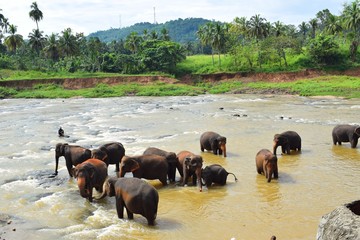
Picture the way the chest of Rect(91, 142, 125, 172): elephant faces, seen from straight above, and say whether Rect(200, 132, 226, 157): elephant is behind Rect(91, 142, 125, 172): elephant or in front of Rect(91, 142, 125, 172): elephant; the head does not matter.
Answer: behind

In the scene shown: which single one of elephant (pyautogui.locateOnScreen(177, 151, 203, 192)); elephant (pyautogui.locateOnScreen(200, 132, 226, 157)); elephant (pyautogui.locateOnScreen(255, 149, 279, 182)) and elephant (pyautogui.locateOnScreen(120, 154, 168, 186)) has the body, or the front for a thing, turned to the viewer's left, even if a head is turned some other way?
elephant (pyautogui.locateOnScreen(120, 154, 168, 186))

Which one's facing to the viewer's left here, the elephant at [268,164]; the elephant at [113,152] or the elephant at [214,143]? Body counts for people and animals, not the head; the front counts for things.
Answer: the elephant at [113,152]

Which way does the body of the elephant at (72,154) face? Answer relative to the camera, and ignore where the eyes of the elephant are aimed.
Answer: to the viewer's left

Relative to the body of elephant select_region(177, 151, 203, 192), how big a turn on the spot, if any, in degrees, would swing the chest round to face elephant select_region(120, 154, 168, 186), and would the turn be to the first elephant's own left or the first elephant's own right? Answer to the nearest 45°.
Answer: approximately 135° to the first elephant's own right

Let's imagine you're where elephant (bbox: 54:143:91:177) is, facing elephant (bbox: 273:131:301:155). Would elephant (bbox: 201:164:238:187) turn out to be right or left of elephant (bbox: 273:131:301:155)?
right

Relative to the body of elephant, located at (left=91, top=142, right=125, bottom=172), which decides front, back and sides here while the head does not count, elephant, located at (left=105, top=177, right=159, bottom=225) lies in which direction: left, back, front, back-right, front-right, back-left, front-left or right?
left

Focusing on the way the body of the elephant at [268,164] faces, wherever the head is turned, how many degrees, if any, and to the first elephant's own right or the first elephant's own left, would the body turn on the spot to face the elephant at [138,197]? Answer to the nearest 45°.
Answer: approximately 90° to the first elephant's own right

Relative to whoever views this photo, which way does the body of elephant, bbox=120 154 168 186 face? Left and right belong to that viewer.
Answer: facing to the left of the viewer

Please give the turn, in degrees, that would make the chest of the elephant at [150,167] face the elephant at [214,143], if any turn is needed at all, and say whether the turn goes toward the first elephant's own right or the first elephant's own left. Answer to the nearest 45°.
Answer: approximately 135° to the first elephant's own right

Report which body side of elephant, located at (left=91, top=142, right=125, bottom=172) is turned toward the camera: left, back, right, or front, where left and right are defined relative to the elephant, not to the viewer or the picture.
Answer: left

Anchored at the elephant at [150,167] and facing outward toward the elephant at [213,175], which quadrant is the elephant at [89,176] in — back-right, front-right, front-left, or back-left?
back-right

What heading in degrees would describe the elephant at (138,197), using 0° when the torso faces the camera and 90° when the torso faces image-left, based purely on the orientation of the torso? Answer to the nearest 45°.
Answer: approximately 135°

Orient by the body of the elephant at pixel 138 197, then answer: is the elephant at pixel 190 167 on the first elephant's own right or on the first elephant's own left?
on the first elephant's own right
